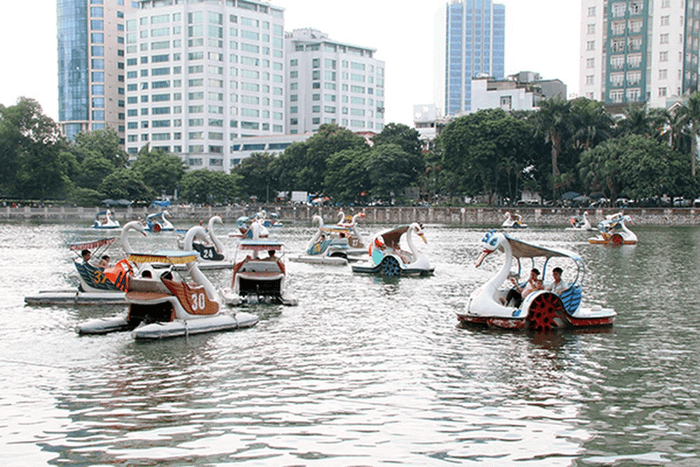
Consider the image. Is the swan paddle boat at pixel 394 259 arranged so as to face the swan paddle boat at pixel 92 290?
no

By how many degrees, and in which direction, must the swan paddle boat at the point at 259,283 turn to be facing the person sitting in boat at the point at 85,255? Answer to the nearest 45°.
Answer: approximately 90° to its left

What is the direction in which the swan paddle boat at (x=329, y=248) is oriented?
to the viewer's left

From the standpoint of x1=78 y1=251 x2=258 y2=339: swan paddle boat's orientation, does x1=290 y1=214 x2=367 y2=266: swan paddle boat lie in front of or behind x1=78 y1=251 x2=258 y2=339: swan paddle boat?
in front

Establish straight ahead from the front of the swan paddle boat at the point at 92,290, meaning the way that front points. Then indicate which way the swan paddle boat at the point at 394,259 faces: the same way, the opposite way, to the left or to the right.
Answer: the same way

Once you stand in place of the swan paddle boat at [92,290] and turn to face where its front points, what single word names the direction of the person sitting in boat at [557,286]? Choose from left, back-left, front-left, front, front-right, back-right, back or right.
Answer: front-right

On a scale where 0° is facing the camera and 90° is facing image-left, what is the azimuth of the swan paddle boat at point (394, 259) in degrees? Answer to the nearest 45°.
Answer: approximately 270°

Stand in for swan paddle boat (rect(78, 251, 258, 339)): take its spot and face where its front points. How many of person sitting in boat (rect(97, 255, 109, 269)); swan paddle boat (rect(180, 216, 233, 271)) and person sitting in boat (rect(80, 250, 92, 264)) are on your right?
0

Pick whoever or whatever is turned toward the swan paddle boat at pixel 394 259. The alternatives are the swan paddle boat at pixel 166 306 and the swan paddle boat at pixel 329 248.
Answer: the swan paddle boat at pixel 166 306

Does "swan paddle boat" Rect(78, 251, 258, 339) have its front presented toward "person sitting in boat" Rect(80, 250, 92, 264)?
no

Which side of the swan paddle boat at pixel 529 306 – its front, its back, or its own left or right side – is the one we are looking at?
left

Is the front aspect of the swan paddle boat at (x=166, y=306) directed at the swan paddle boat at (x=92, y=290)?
no

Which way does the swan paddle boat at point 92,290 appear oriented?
to the viewer's right

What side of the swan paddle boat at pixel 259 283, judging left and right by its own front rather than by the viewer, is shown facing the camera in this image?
back

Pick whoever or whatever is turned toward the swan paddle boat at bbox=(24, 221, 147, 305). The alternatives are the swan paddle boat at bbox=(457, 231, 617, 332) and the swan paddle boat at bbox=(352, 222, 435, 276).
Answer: the swan paddle boat at bbox=(457, 231, 617, 332)
